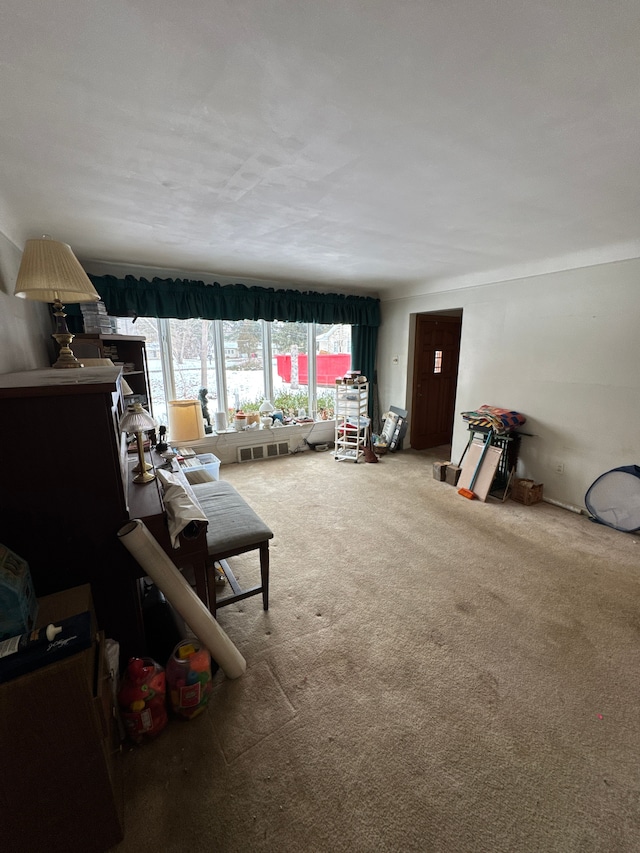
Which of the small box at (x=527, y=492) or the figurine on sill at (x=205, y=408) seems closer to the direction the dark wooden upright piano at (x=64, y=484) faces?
the small box

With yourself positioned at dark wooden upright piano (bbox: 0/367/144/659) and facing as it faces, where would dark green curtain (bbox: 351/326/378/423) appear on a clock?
The dark green curtain is roughly at 11 o'clock from the dark wooden upright piano.

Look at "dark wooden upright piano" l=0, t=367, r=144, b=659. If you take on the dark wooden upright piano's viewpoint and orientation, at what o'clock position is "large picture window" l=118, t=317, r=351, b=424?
The large picture window is roughly at 10 o'clock from the dark wooden upright piano.

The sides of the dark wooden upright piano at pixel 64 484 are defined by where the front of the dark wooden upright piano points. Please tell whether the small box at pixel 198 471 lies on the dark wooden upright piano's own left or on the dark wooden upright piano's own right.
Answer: on the dark wooden upright piano's own left

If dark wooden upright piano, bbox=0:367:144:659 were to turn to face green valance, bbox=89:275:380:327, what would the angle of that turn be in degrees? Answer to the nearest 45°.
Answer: approximately 45° to its left

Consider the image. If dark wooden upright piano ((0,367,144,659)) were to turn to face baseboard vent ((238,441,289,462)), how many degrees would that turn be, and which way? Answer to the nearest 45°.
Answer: approximately 45° to its left

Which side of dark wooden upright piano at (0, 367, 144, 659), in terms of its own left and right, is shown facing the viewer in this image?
right

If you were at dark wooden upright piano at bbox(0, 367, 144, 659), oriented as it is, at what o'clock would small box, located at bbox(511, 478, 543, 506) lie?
The small box is roughly at 12 o'clock from the dark wooden upright piano.
